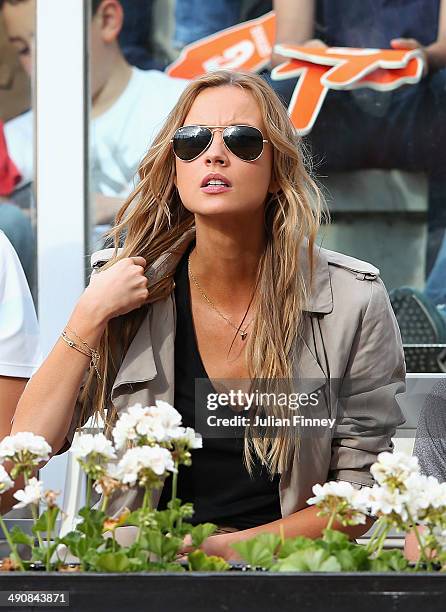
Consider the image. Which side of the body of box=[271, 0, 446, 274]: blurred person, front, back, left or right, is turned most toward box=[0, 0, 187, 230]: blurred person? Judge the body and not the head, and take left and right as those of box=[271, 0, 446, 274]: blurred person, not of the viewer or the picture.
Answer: right

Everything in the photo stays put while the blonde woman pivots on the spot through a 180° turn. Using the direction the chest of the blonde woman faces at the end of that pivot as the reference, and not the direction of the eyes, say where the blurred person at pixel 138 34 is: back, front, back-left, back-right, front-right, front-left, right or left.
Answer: front

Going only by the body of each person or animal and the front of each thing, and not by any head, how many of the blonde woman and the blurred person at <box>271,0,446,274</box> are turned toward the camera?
2

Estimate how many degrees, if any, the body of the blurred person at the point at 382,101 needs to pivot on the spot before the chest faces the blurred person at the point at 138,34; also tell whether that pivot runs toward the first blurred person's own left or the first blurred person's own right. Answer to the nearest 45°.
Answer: approximately 90° to the first blurred person's own right

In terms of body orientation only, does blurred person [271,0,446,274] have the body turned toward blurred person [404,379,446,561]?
yes

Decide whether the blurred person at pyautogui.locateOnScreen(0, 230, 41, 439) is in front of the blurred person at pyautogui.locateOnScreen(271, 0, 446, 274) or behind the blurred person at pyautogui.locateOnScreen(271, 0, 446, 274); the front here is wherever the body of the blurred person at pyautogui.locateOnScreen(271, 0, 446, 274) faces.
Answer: in front

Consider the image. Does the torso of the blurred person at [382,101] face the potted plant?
yes

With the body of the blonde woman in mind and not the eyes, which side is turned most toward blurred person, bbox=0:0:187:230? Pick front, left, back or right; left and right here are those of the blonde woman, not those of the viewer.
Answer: back
